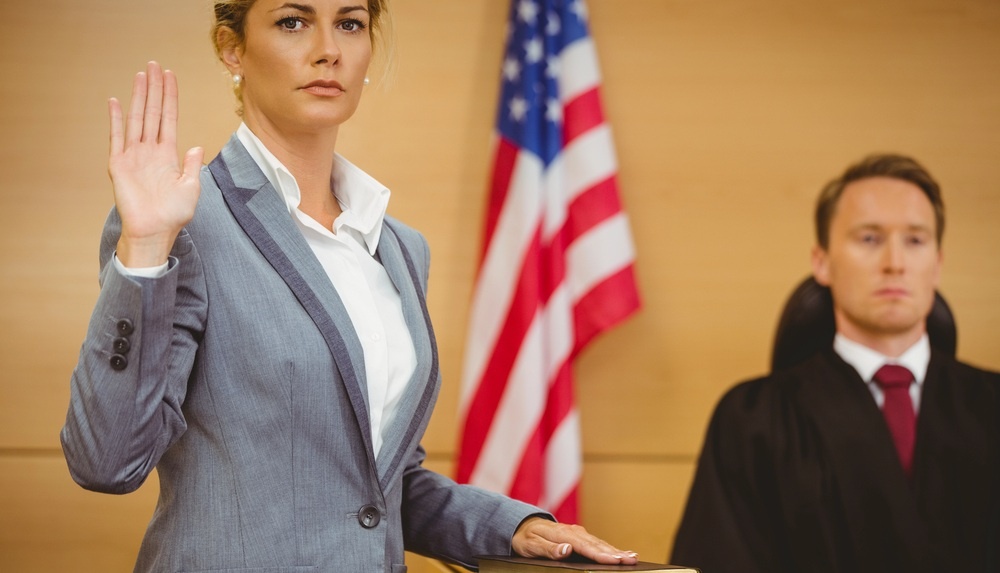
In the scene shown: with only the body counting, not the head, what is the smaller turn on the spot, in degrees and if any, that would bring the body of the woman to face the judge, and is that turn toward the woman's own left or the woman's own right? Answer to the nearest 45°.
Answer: approximately 90° to the woman's own left

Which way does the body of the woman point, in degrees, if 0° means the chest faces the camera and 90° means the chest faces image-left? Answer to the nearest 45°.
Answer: approximately 315°

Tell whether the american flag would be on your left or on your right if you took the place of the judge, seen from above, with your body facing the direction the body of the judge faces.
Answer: on your right

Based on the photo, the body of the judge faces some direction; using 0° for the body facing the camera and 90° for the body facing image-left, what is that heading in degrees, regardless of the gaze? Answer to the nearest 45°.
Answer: approximately 0°

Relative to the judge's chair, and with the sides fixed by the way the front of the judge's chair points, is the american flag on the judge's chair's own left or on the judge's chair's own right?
on the judge's chair's own right
